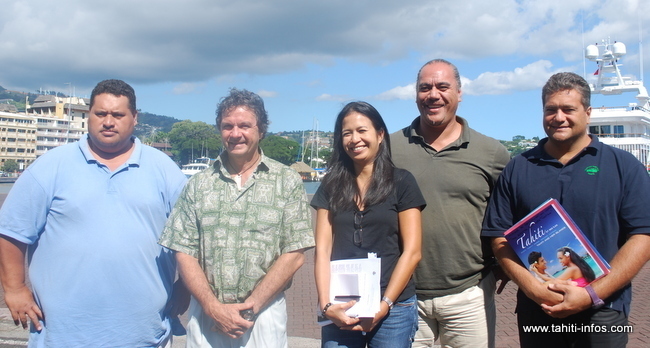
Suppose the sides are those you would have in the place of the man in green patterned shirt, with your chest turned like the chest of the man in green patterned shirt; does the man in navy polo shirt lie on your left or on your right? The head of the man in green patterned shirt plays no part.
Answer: on your left

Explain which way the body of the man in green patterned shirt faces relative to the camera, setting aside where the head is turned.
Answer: toward the camera

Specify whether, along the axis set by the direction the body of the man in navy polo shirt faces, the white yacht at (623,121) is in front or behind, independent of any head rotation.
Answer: behind

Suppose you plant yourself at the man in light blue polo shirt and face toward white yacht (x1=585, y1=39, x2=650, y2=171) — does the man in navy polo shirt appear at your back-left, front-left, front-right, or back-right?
front-right

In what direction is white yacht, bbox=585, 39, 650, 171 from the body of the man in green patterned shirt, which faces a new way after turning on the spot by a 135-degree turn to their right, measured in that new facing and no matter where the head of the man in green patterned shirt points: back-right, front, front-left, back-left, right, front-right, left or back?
right

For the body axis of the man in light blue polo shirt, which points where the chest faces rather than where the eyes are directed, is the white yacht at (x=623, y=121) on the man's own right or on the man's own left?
on the man's own left

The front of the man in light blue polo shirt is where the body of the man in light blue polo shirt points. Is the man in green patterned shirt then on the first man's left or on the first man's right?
on the first man's left

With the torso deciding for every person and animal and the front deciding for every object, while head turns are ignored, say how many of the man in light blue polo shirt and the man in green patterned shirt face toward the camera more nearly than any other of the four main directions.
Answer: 2

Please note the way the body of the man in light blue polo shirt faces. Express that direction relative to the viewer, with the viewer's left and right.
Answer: facing the viewer

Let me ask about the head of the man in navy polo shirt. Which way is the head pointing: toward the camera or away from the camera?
toward the camera

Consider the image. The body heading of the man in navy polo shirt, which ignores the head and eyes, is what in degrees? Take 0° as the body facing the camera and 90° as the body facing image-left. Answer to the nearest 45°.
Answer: approximately 0°

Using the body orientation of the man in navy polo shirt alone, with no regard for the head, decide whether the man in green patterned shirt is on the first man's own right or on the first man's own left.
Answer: on the first man's own right
